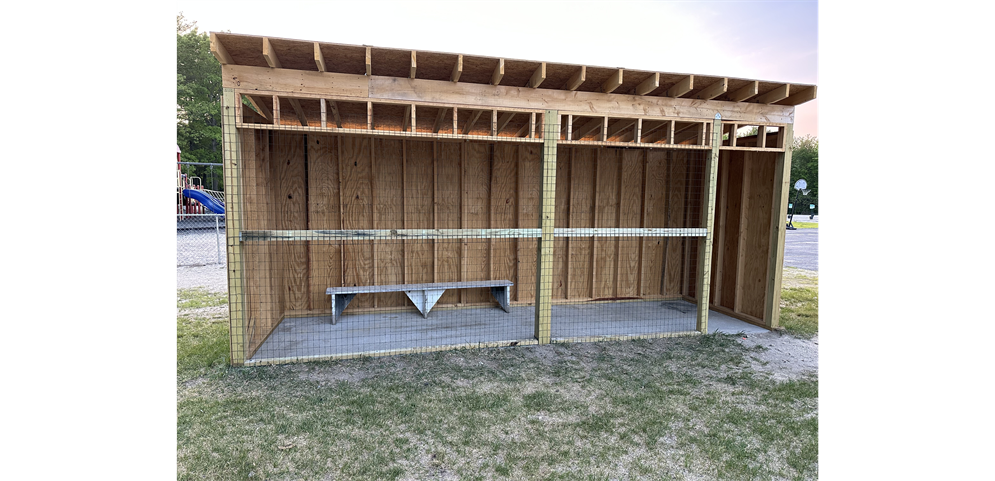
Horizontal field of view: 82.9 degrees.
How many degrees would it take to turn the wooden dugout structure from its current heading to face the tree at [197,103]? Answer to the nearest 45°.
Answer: approximately 135° to its right

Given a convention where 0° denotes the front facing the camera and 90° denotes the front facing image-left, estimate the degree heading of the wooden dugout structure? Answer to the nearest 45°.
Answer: approximately 0°

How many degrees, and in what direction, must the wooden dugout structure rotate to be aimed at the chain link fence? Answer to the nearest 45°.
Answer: approximately 135° to its right

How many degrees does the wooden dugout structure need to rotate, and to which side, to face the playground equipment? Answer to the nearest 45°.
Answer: approximately 135° to its right
